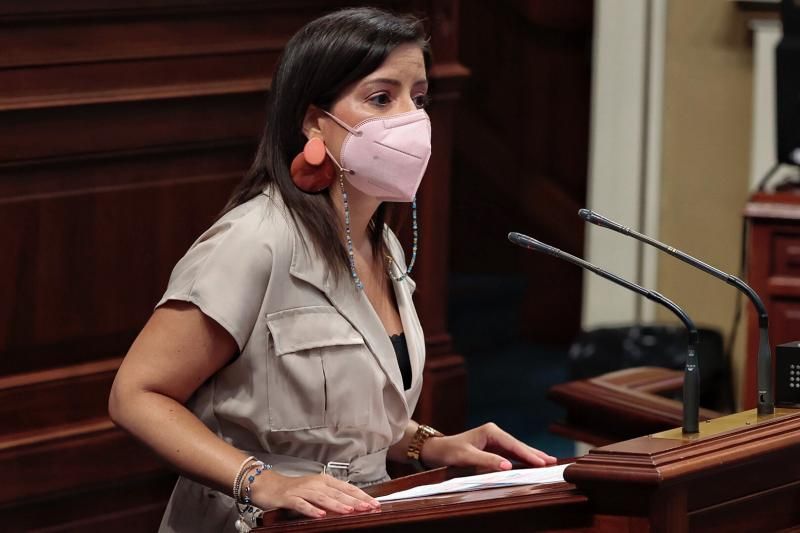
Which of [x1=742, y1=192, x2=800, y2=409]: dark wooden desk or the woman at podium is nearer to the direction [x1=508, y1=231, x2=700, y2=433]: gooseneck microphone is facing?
the woman at podium

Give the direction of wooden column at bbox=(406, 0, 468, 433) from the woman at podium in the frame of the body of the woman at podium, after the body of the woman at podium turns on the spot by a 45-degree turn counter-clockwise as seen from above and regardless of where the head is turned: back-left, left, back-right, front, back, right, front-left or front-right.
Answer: left

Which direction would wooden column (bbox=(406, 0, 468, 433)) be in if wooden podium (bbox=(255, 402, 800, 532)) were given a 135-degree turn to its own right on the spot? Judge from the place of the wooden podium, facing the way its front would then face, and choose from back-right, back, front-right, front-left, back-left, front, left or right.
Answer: right

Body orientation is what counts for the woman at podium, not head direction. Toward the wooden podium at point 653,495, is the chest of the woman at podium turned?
yes

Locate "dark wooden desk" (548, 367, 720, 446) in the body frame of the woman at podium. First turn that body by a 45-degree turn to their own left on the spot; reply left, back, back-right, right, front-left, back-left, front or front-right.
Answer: front-left

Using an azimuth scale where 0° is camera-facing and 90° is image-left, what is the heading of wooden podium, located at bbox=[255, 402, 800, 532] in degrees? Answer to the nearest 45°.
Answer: approximately 315°

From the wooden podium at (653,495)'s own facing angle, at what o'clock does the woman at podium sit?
The woman at podium is roughly at 6 o'clock from the wooden podium.

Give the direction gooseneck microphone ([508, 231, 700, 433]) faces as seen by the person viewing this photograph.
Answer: facing to the left of the viewer

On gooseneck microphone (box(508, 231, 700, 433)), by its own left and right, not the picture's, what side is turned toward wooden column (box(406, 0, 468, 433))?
right

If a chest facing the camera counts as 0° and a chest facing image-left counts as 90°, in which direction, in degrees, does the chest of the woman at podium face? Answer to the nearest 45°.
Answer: approximately 315°
